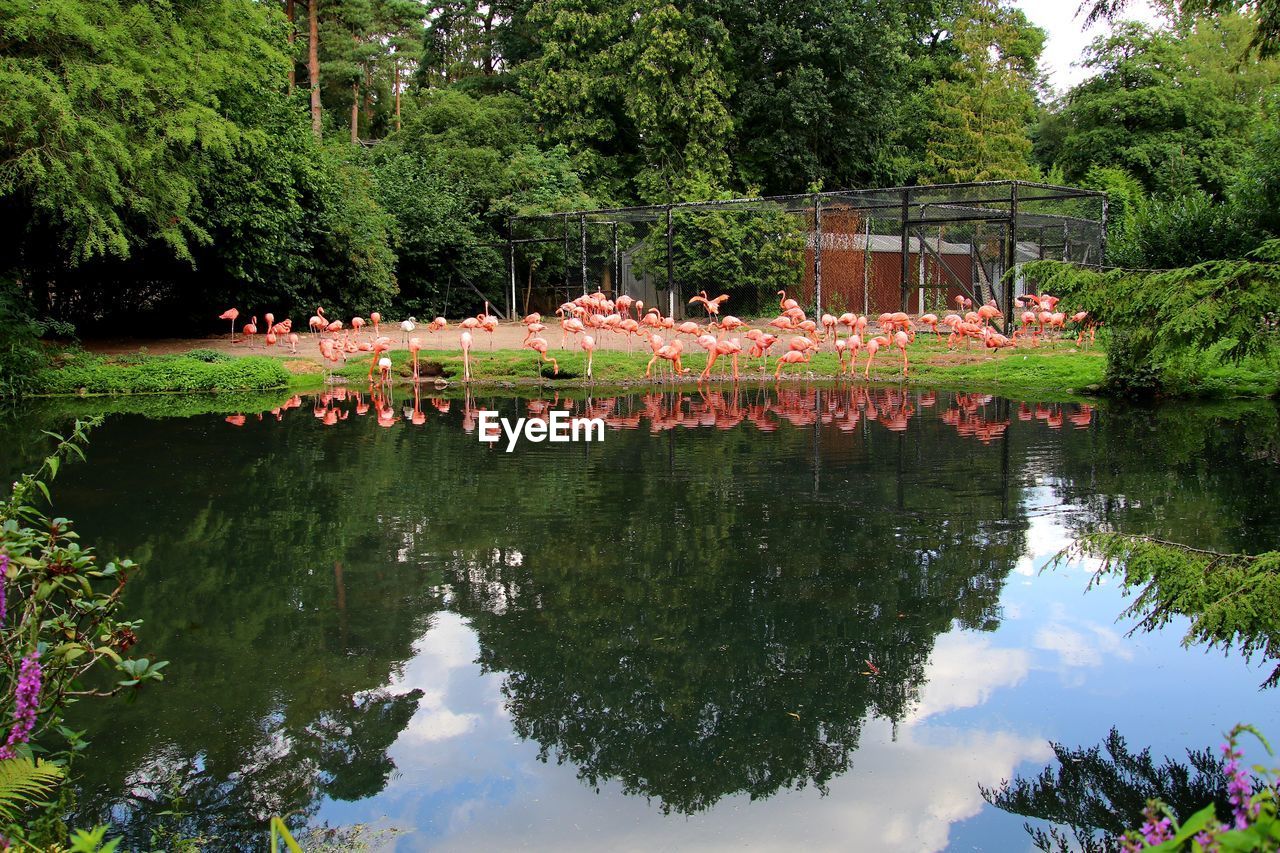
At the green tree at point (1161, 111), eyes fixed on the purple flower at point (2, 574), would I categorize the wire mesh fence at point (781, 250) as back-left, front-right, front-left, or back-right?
front-right

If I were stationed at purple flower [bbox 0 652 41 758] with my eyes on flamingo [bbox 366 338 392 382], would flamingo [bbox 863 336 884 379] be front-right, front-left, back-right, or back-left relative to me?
front-right

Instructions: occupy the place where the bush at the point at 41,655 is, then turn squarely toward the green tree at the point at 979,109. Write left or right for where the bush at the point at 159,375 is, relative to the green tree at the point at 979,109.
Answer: left

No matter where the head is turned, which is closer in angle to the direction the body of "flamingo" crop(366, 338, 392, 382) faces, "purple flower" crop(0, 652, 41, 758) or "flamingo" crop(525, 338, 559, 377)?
the purple flower

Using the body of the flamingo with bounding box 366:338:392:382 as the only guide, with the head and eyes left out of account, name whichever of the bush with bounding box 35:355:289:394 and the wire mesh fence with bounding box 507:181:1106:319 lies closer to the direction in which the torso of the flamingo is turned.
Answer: the bush

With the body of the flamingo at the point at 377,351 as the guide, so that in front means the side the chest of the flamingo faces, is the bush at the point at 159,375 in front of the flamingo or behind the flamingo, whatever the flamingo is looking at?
in front

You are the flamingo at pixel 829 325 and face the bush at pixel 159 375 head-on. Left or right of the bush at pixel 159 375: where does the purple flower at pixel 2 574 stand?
left

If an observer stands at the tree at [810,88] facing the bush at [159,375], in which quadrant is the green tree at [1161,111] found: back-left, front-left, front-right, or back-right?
back-left
